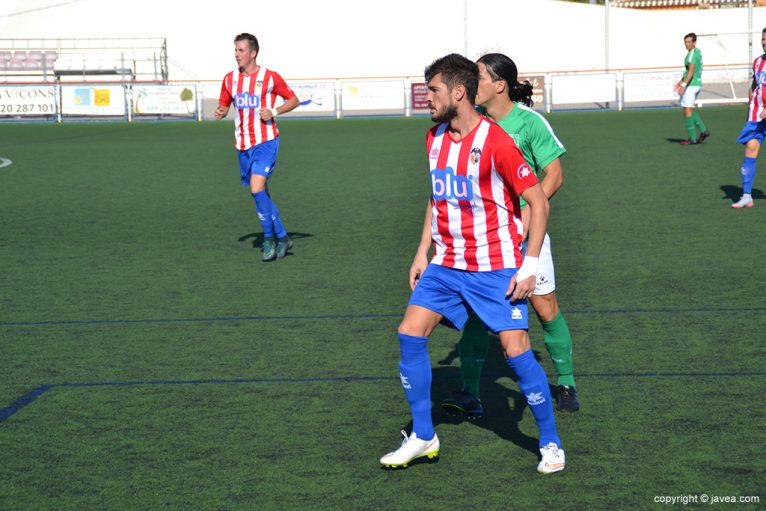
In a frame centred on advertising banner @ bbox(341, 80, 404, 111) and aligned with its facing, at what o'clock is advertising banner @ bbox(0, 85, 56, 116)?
advertising banner @ bbox(0, 85, 56, 116) is roughly at 3 o'clock from advertising banner @ bbox(341, 80, 404, 111).

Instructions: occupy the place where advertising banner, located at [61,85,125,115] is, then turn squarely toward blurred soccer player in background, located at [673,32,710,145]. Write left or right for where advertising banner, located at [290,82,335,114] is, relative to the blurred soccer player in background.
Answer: left

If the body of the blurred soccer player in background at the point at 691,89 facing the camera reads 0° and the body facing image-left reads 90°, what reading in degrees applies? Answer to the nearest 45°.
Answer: approximately 90°

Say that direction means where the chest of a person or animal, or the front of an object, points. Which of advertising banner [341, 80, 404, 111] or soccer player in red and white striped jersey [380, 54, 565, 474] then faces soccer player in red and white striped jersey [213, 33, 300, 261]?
the advertising banner

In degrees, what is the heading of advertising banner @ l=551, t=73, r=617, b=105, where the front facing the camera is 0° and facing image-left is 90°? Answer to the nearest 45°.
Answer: approximately 0°

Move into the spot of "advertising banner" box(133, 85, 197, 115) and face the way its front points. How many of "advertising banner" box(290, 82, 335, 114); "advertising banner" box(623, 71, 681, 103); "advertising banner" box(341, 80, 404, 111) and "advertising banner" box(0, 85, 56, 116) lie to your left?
3

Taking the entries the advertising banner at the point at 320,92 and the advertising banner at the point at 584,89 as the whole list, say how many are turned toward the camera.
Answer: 2

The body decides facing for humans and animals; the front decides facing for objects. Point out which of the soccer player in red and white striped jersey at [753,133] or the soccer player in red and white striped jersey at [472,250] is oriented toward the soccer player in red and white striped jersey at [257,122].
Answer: the soccer player in red and white striped jersey at [753,133]

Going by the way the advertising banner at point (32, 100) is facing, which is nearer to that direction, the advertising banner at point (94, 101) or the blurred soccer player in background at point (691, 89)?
the blurred soccer player in background
